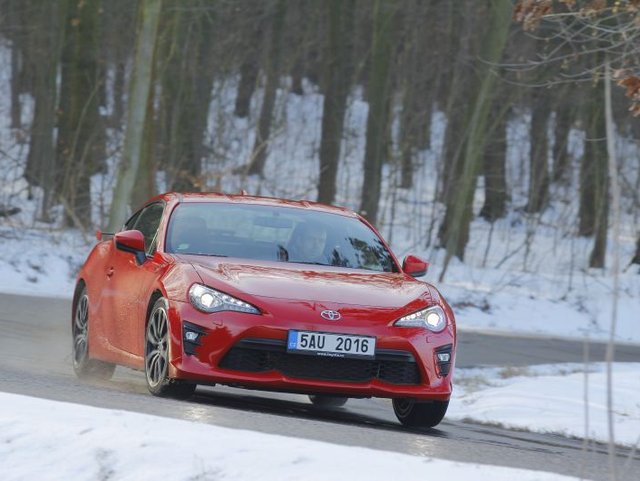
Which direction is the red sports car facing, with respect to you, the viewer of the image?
facing the viewer and to the right of the viewer
